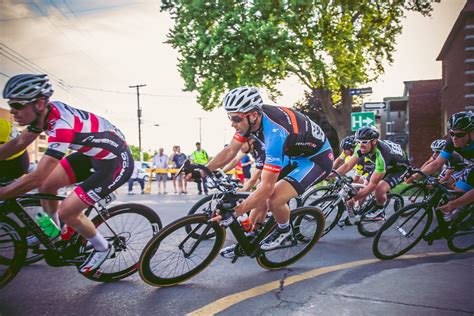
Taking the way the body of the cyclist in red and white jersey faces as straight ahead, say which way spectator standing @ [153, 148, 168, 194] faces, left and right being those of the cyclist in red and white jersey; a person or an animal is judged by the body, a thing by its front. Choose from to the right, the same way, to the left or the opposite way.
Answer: to the left

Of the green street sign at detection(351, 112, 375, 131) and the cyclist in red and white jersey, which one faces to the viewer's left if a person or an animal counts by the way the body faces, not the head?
the cyclist in red and white jersey

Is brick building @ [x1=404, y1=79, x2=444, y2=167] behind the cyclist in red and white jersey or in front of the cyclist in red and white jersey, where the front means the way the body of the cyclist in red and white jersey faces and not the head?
behind

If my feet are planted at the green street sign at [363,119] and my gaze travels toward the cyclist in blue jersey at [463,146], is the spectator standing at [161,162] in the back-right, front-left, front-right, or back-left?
back-right

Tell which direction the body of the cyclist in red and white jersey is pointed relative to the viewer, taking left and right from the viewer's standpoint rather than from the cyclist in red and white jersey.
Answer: facing to the left of the viewer

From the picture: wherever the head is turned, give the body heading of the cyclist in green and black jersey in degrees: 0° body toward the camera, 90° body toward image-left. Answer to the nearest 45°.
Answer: approximately 45°
